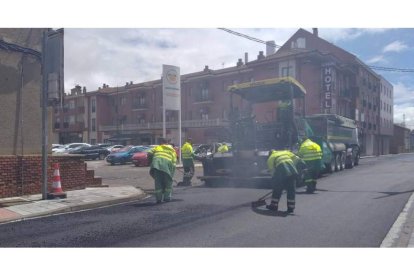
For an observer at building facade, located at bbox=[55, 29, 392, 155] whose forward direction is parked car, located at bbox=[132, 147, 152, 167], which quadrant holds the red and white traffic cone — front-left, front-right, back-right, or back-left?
front-left

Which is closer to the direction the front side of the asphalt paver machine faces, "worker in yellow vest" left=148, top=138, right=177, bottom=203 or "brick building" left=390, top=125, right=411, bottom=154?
the brick building

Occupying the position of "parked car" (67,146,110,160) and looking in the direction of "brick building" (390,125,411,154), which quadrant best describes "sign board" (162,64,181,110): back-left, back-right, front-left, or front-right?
front-right

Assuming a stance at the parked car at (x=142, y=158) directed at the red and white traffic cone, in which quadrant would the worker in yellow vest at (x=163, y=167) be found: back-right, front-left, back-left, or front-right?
front-left

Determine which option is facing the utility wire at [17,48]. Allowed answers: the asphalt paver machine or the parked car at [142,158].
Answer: the parked car

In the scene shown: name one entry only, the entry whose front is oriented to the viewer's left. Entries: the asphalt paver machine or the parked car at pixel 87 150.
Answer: the parked car

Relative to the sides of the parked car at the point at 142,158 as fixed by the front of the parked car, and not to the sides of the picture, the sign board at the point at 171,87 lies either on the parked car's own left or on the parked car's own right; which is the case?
on the parked car's own left

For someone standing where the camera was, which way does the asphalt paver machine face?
facing away from the viewer and to the right of the viewer

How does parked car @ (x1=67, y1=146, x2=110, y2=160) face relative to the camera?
to the viewer's left

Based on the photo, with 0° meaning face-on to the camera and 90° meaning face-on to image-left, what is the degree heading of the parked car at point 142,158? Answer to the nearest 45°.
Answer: approximately 45°
